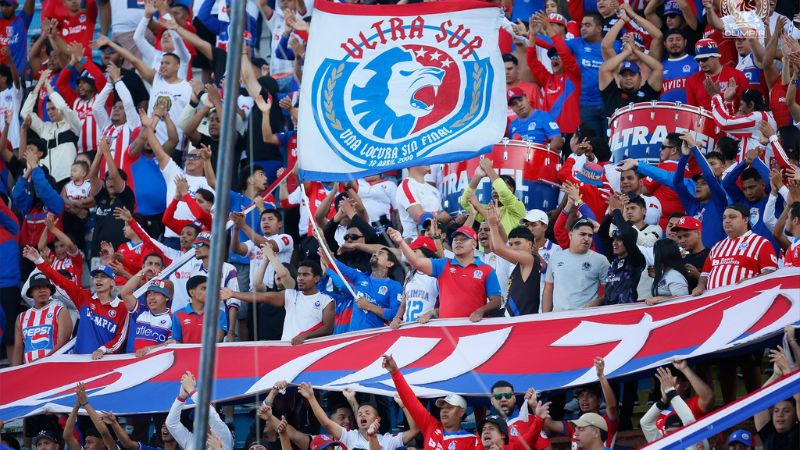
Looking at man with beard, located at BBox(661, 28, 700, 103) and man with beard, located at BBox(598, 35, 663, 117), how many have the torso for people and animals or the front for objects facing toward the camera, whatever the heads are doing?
2

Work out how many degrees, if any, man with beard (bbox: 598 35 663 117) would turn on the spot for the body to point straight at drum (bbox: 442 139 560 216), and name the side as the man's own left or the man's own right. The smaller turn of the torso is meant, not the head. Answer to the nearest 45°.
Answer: approximately 45° to the man's own right

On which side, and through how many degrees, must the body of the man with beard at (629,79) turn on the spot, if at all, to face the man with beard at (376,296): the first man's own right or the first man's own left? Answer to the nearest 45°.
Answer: approximately 45° to the first man's own right

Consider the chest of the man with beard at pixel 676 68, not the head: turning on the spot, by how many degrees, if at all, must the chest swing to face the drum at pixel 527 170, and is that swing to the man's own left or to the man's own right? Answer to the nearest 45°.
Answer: approximately 45° to the man's own right

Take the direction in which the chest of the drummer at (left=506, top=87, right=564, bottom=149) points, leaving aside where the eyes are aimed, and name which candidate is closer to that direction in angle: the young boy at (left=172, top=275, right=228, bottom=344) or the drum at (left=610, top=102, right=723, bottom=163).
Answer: the young boy

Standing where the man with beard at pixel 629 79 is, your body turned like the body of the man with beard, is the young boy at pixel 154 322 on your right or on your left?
on your right

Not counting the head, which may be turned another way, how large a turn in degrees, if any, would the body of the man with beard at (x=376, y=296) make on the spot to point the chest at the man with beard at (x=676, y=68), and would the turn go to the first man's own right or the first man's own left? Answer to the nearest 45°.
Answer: approximately 180°

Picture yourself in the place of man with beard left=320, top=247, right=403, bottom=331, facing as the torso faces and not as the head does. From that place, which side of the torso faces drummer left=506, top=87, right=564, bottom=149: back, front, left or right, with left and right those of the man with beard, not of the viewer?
back

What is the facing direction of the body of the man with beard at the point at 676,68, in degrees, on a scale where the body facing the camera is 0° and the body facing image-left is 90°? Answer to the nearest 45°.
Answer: approximately 0°

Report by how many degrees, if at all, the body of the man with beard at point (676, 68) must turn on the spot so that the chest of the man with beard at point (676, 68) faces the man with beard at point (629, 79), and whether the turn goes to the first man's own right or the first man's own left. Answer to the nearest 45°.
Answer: approximately 90° to the first man's own right
